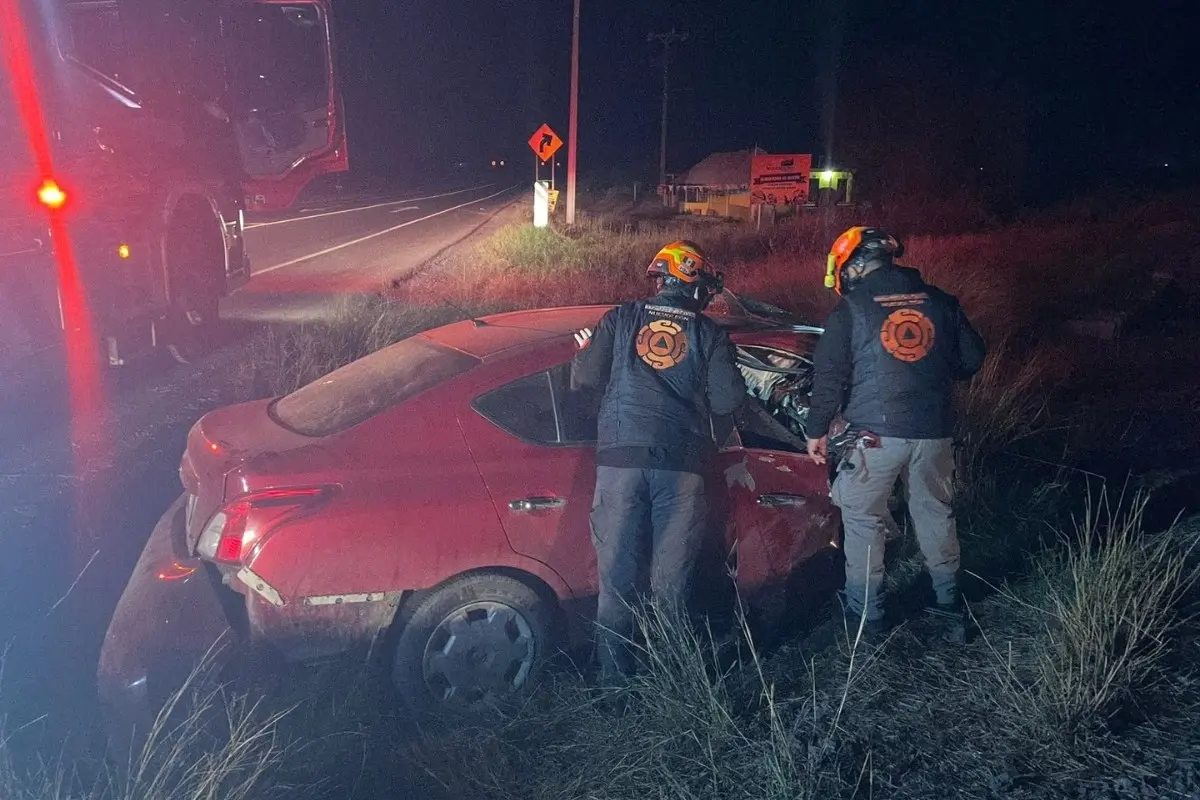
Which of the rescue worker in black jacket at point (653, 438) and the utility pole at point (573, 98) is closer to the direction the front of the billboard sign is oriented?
the rescue worker in black jacket

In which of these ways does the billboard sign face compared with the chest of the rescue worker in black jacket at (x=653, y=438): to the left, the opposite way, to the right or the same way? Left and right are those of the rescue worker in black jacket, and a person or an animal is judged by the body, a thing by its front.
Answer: the opposite way

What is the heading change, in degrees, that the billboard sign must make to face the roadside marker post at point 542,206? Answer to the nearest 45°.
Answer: approximately 90° to its right

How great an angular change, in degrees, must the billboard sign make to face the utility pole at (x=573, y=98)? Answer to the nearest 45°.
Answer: approximately 90° to its right

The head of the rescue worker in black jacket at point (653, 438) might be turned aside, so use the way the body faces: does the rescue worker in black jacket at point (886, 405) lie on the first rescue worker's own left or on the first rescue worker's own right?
on the first rescue worker's own right

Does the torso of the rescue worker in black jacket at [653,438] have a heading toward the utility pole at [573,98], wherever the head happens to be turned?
yes

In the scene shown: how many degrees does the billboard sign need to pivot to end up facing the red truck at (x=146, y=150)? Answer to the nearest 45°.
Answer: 0° — it already faces it

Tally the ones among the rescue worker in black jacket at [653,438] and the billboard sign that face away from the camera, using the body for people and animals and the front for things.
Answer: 1

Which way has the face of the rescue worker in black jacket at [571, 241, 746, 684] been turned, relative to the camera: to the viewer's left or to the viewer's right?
to the viewer's right

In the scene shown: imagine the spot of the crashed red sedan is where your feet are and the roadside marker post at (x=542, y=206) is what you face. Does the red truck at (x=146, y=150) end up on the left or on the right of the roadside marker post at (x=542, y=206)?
left

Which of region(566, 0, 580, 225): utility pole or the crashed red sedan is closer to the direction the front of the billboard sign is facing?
the crashed red sedan

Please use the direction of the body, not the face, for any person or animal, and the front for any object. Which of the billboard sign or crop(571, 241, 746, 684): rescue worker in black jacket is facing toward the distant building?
the rescue worker in black jacket

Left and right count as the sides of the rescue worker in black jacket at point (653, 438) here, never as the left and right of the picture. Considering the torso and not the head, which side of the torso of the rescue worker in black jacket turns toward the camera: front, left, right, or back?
back

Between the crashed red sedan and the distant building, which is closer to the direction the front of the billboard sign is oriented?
the crashed red sedan
